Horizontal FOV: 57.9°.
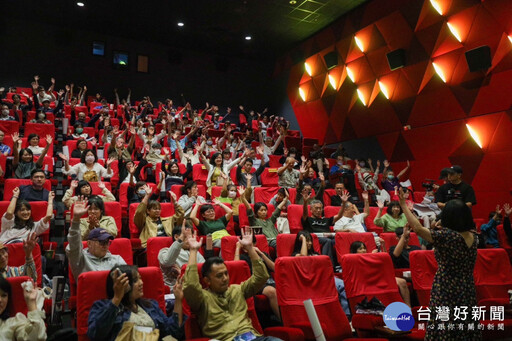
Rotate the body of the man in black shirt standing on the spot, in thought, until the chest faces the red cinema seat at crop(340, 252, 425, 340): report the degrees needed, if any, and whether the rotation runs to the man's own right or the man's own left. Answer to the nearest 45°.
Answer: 0° — they already face it

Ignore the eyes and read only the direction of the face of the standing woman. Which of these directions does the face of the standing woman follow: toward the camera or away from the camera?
away from the camera

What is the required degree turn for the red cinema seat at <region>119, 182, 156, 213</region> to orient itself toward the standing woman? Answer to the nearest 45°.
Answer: approximately 45° to its left

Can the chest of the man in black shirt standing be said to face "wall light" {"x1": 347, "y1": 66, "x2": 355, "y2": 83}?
no

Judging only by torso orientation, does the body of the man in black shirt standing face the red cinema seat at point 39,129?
no

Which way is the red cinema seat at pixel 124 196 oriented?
toward the camera

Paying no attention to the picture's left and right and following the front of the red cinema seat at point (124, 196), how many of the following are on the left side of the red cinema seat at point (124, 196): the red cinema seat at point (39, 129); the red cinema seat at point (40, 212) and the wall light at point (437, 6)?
1

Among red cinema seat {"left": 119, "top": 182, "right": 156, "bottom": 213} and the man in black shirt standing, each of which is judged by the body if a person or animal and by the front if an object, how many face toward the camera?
2

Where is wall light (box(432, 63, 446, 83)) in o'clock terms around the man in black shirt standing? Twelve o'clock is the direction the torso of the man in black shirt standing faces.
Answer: The wall light is roughly at 6 o'clock from the man in black shirt standing.

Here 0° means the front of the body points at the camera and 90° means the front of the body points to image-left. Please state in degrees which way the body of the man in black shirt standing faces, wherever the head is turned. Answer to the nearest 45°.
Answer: approximately 0°

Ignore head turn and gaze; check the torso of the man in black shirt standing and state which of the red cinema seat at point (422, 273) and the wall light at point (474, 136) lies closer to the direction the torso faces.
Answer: the red cinema seat

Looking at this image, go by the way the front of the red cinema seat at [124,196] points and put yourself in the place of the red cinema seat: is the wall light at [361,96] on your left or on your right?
on your left

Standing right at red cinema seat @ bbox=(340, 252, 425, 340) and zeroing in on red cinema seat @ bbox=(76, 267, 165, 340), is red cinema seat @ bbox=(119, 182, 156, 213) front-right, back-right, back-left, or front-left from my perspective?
front-right

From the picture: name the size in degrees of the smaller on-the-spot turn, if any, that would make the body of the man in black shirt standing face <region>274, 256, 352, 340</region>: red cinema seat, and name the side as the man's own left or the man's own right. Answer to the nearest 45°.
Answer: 0° — they already face it

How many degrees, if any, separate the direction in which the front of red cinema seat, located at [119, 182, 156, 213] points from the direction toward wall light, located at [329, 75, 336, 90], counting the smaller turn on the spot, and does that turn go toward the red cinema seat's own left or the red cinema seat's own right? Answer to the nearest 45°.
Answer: approximately 135° to the red cinema seat's own left

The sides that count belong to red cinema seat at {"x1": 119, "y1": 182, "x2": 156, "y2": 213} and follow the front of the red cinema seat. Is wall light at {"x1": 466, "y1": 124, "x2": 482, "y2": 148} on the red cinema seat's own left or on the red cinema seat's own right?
on the red cinema seat's own left

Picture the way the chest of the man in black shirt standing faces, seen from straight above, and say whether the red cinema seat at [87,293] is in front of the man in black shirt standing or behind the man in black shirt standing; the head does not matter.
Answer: in front

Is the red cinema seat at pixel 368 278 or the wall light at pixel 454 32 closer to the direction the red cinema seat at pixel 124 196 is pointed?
the red cinema seat

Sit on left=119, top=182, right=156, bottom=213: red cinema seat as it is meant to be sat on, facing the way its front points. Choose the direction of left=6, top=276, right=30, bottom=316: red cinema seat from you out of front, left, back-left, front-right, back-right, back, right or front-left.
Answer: front

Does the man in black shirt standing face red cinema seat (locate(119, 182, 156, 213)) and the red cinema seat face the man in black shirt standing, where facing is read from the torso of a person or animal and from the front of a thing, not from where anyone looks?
no

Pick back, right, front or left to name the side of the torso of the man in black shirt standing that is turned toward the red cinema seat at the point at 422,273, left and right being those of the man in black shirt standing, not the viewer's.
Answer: front

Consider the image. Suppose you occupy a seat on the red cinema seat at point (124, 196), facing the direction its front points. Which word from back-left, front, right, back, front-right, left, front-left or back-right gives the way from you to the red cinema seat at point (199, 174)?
back-left
